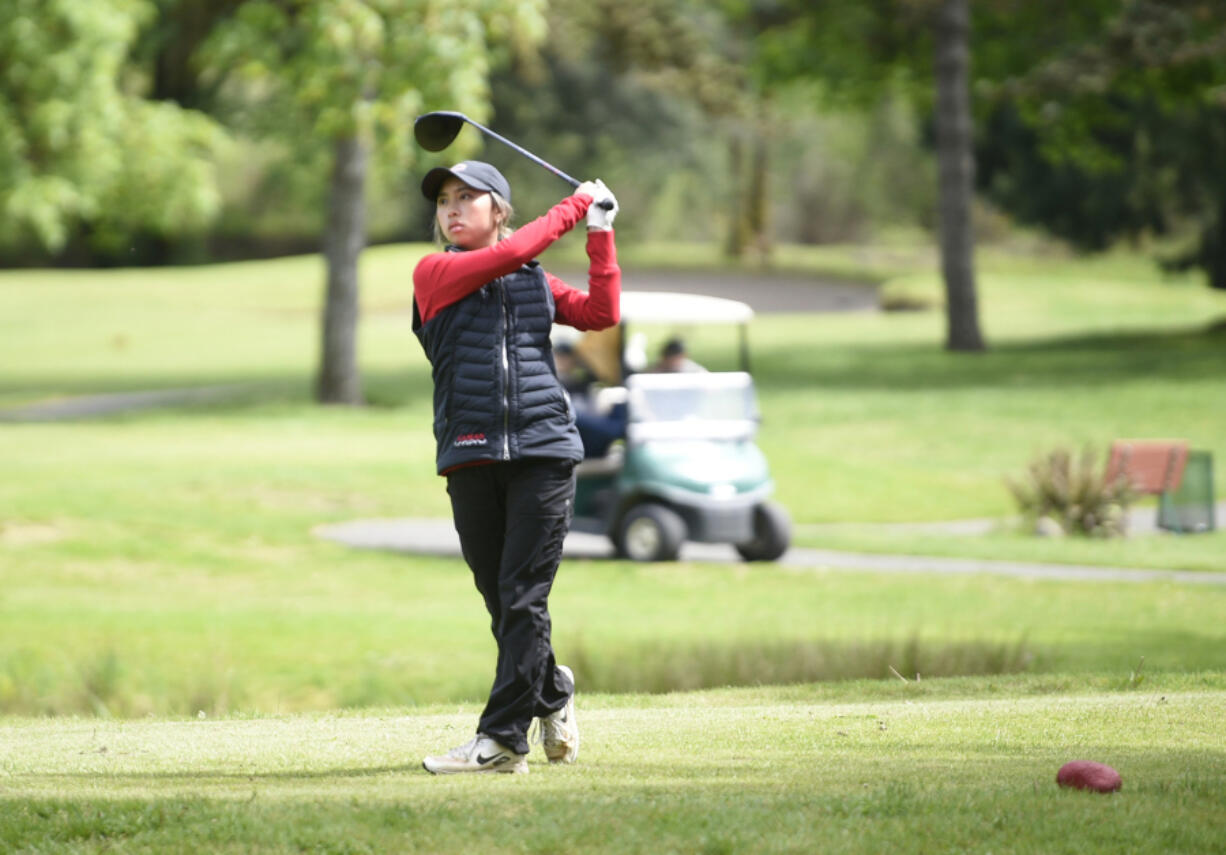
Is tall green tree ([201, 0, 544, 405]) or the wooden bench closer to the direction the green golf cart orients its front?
the wooden bench

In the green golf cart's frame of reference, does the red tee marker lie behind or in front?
in front

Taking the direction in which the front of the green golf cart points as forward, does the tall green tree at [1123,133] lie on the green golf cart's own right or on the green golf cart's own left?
on the green golf cart's own left

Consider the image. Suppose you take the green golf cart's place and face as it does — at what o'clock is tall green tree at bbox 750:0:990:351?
The tall green tree is roughly at 8 o'clock from the green golf cart.

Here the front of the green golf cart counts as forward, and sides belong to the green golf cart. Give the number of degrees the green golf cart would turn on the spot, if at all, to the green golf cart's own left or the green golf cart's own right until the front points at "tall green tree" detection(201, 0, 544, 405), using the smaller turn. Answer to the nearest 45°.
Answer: approximately 180°

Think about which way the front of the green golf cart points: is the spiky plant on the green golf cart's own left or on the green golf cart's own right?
on the green golf cart's own left

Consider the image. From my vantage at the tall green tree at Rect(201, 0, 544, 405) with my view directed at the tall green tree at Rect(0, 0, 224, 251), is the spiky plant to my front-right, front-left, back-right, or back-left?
back-left

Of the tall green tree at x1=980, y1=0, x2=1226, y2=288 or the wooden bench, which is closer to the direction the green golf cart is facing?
the wooden bench

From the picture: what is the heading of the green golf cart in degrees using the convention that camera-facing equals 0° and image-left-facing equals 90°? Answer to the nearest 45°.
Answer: approximately 315°

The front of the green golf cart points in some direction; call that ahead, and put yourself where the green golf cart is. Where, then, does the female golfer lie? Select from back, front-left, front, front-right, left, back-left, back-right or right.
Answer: front-right

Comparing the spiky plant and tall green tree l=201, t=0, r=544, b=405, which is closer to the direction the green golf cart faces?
the spiky plant
